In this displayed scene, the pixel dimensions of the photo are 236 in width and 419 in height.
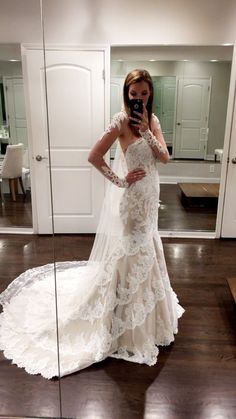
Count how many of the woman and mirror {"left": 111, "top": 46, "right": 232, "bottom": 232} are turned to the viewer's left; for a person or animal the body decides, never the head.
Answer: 0

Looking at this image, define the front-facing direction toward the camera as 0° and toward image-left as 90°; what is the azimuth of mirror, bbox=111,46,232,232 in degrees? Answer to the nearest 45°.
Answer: approximately 0°

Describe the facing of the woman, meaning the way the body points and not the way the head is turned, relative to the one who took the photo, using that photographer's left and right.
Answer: facing the viewer and to the right of the viewer

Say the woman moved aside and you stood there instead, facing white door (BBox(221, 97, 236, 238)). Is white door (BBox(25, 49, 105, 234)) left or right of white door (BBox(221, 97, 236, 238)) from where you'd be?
left

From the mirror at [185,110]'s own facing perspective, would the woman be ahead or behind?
ahead

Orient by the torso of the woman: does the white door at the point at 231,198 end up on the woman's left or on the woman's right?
on the woman's left

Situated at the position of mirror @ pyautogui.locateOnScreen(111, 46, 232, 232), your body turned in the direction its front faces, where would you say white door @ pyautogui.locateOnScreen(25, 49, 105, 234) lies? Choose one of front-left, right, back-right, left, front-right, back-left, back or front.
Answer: right
